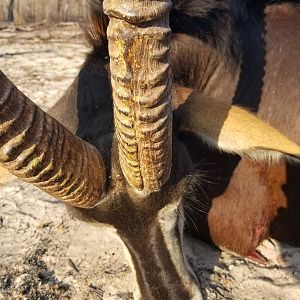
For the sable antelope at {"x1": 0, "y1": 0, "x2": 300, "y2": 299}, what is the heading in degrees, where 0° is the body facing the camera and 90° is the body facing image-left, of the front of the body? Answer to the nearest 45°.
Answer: approximately 0°
